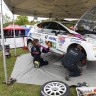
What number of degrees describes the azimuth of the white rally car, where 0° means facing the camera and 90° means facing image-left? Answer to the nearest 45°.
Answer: approximately 315°
